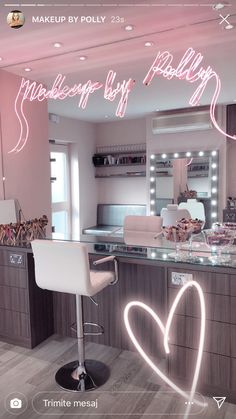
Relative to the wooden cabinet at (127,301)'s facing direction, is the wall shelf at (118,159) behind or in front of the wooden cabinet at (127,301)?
behind

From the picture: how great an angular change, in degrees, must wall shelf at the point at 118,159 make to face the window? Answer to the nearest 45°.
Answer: approximately 90° to its right

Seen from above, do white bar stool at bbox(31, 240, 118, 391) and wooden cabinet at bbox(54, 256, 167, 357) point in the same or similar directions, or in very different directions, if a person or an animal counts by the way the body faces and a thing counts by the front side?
very different directions

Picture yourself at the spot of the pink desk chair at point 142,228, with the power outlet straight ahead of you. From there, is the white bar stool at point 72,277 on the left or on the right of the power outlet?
right

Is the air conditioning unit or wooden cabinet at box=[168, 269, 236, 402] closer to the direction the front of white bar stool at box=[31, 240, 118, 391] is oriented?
the air conditioning unit

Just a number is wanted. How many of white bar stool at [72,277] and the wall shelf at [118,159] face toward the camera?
1

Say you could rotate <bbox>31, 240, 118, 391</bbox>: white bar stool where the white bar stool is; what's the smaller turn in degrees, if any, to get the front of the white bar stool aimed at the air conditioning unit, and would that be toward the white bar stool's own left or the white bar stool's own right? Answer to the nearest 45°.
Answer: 0° — it already faces it

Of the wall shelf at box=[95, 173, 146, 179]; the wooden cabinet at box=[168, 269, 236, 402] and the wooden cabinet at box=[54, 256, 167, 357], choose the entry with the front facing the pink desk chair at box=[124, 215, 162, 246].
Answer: the wall shelf

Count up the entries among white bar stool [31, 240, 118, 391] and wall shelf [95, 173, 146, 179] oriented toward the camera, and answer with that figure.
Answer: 1

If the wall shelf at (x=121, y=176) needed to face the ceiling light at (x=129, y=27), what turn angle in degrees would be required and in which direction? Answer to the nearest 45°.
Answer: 0° — it already faces it

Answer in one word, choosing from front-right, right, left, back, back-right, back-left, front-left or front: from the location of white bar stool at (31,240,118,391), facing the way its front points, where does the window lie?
front-left

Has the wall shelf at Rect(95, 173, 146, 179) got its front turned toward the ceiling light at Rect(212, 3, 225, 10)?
yes
